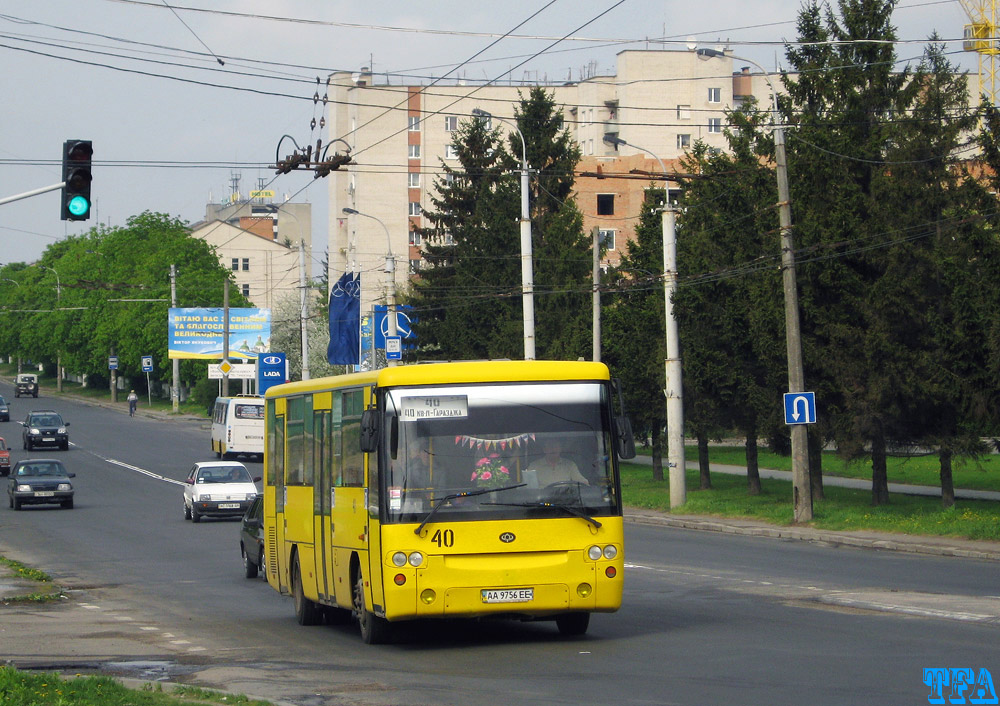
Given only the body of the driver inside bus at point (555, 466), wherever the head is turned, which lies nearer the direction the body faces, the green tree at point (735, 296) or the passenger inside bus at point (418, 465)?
the passenger inside bus

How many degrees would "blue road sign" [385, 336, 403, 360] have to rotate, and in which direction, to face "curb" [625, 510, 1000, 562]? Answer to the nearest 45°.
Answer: approximately 45° to its left

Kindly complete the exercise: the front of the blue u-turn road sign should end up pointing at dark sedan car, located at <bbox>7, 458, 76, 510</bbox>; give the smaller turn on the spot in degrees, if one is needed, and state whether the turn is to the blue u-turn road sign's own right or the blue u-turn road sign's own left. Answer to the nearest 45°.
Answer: approximately 90° to the blue u-turn road sign's own right

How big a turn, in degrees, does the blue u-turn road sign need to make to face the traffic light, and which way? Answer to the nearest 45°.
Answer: approximately 45° to its right

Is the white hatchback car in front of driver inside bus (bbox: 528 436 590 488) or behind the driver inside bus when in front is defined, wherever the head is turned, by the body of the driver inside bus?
behind

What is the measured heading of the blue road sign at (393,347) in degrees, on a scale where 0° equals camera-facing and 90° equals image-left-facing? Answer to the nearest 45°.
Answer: approximately 0°

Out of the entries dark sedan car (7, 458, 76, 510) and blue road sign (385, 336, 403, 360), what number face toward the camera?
2
